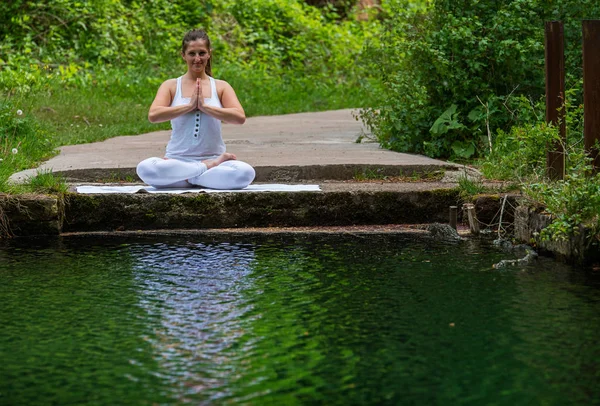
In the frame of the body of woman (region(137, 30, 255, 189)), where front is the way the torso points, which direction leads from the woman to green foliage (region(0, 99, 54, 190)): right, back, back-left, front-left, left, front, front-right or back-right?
back-right

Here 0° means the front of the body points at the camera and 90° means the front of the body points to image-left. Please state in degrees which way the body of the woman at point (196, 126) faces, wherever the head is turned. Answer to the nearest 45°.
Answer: approximately 0°

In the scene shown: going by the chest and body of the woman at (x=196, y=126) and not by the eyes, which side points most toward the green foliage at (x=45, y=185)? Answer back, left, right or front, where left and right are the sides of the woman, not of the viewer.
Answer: right

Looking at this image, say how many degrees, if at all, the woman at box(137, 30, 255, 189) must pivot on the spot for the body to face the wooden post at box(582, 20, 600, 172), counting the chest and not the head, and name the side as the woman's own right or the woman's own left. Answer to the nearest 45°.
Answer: approximately 45° to the woman's own left

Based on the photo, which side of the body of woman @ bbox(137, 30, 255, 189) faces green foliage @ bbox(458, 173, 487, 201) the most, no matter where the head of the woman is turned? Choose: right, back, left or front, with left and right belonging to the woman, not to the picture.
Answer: left

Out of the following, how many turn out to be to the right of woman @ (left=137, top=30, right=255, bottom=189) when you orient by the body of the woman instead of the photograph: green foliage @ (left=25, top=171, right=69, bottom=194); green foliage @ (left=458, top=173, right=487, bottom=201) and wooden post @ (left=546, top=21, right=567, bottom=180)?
1

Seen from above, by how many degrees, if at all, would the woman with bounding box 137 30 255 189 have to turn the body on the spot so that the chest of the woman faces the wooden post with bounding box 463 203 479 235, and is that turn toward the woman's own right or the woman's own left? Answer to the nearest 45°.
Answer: approximately 45° to the woman's own left
